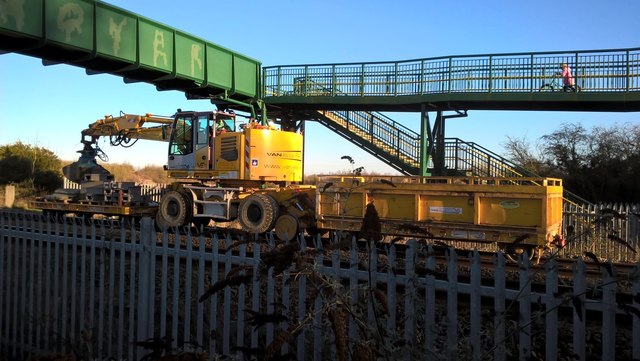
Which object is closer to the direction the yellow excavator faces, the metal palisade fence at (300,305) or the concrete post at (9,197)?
the concrete post

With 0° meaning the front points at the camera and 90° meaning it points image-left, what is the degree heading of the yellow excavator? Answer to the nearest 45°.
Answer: approximately 135°

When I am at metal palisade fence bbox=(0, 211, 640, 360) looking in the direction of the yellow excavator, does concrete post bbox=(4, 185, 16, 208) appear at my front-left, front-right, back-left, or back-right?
front-left

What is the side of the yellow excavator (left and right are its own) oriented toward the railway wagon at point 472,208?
back

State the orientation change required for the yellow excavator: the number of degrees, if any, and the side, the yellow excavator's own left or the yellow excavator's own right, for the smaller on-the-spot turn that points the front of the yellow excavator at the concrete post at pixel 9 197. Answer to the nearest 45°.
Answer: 0° — it already faces it
